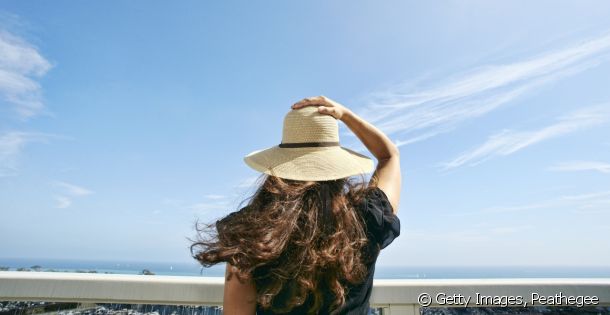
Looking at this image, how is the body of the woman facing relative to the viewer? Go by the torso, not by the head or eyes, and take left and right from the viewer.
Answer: facing away from the viewer

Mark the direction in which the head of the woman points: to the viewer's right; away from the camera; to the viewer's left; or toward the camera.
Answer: away from the camera
